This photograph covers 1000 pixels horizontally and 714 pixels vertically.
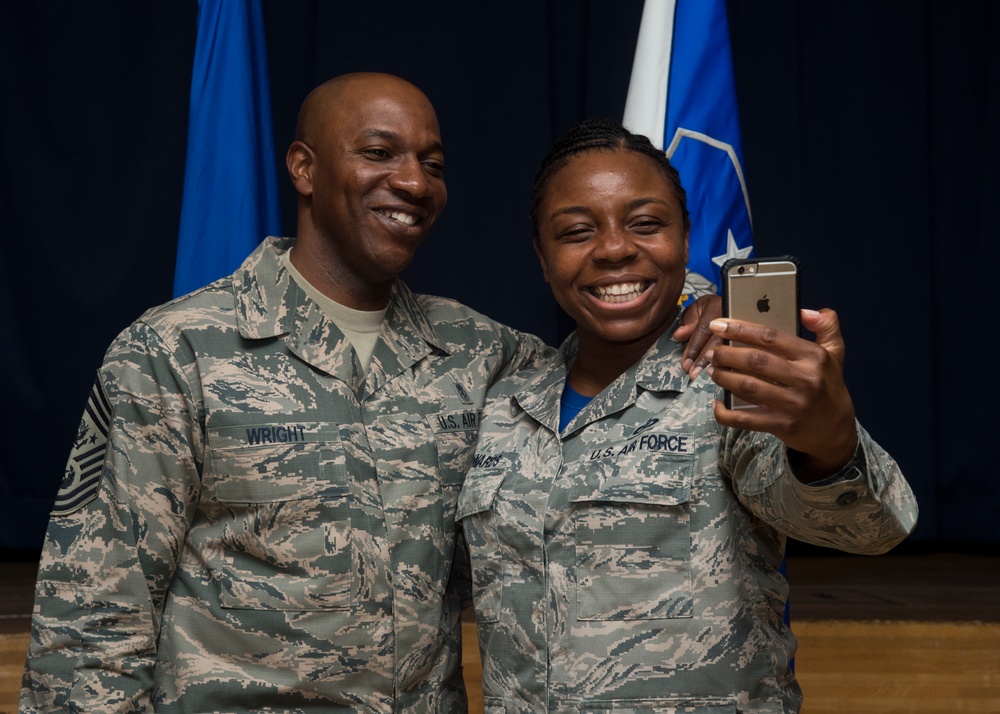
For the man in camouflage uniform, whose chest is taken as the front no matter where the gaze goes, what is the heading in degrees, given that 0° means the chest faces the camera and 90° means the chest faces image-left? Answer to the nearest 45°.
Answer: approximately 315°

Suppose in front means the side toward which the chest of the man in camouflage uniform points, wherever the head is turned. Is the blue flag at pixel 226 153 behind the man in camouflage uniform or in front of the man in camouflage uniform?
behind

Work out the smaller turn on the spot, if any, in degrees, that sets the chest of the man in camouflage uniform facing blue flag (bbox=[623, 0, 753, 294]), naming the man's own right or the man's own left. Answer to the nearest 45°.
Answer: approximately 90° to the man's own left

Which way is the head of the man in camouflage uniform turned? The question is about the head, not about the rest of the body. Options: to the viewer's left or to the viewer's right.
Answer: to the viewer's right

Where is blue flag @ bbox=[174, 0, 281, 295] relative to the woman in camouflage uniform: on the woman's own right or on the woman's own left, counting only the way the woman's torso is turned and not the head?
on the woman's own right

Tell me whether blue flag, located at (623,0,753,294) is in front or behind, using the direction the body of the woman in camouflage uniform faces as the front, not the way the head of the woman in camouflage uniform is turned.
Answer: behind
